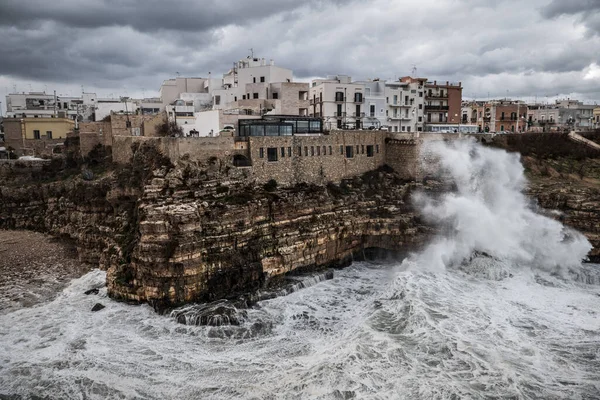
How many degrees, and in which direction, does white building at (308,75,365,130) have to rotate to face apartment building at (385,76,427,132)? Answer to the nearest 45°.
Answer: approximately 135° to its left

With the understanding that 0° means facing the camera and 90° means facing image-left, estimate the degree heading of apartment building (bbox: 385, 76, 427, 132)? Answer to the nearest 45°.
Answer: approximately 0°

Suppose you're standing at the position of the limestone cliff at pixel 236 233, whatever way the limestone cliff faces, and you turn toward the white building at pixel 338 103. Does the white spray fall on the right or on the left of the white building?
right

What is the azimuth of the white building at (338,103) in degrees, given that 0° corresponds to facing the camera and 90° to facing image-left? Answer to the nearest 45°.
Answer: approximately 0°

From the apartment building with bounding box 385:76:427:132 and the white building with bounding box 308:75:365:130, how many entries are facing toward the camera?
2

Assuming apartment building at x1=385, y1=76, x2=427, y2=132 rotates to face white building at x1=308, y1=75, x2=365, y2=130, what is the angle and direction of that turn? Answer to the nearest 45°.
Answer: approximately 45° to its right
